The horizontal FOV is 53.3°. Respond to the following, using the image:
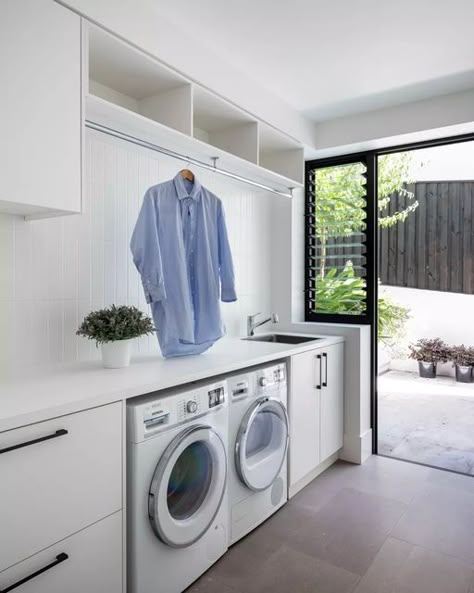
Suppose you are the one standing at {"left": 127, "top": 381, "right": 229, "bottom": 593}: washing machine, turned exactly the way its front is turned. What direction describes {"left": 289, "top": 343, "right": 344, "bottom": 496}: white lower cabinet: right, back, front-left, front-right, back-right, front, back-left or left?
left

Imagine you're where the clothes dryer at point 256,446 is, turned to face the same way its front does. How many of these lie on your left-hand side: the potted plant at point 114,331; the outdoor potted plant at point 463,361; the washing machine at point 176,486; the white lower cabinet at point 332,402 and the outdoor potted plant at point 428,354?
3

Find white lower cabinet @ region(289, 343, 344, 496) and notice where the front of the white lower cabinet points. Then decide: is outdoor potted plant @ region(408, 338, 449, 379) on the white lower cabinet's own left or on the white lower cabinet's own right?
on the white lower cabinet's own left

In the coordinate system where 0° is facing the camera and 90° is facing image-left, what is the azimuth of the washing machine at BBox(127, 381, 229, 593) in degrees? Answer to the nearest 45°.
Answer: approximately 315°

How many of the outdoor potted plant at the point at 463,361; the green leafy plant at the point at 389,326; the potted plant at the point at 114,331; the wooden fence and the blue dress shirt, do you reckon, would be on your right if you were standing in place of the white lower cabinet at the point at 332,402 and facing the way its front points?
2

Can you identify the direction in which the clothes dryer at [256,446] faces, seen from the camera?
facing the viewer and to the right of the viewer

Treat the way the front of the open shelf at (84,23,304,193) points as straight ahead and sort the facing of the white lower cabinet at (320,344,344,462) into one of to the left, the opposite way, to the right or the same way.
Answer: the same way

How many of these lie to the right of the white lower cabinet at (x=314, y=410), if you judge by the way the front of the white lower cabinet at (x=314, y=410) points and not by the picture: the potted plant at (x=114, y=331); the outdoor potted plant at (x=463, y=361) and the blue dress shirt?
2

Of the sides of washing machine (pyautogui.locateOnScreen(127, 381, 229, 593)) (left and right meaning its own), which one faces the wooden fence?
left

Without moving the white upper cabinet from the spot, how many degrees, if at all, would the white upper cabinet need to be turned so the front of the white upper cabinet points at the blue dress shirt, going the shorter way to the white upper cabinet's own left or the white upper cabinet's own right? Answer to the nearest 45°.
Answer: approximately 90° to the white upper cabinet's own left
